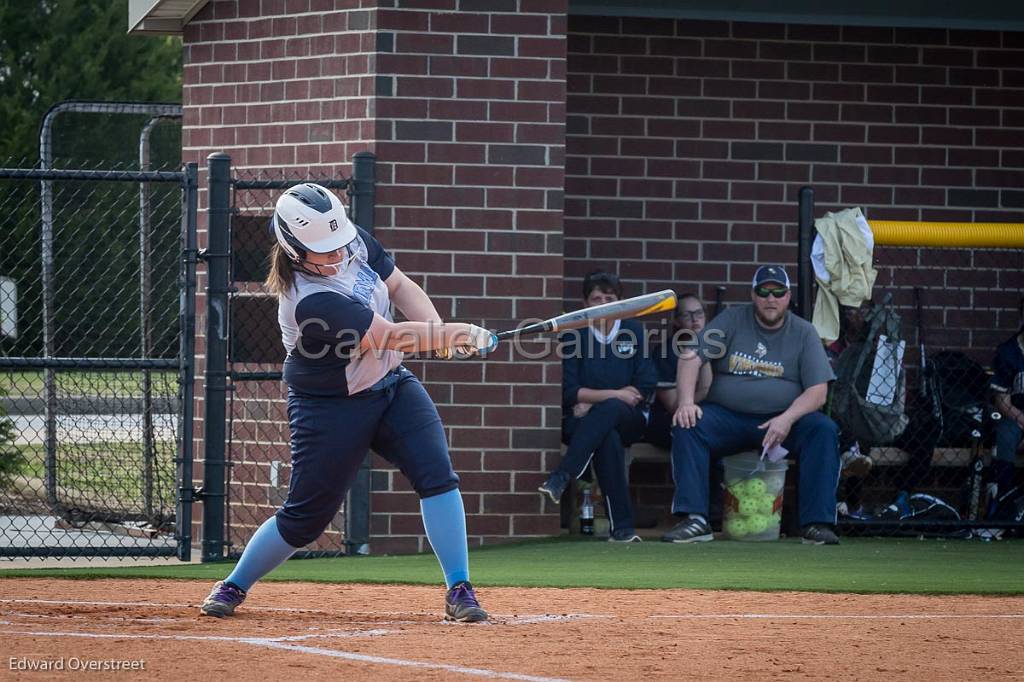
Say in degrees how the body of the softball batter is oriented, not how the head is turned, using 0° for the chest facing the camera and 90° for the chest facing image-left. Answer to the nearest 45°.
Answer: approximately 315°

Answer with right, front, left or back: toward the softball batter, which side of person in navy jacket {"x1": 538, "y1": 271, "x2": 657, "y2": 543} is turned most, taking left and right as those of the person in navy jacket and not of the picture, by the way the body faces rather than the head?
front

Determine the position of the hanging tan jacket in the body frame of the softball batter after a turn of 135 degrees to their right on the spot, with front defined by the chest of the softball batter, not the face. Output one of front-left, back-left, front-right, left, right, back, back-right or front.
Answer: back-right

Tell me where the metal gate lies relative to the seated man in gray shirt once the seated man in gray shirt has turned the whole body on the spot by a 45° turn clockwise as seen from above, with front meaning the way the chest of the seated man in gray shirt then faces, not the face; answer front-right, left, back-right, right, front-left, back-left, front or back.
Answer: front-right

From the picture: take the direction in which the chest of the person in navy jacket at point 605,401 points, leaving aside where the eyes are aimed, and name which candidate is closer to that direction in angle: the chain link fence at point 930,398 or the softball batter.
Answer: the softball batter

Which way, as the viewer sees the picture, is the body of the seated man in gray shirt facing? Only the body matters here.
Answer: toward the camera

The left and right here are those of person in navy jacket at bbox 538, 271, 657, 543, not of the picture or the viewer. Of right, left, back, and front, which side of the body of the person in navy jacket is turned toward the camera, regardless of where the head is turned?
front

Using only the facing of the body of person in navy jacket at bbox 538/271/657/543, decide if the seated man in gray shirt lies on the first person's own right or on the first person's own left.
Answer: on the first person's own left

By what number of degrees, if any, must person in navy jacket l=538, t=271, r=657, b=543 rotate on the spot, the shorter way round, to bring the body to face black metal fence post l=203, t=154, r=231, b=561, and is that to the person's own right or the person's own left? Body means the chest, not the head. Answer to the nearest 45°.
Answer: approximately 45° to the person's own right

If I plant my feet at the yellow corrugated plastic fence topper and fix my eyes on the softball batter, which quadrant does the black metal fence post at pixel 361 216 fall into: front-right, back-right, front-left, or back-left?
front-right

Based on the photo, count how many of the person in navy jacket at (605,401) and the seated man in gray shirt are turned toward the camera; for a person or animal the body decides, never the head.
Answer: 2

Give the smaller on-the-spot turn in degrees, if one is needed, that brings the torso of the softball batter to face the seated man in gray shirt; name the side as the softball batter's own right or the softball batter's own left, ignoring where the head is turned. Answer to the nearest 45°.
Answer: approximately 90° to the softball batter's own left

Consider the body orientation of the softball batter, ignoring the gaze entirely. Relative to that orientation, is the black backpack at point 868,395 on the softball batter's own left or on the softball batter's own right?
on the softball batter's own left
